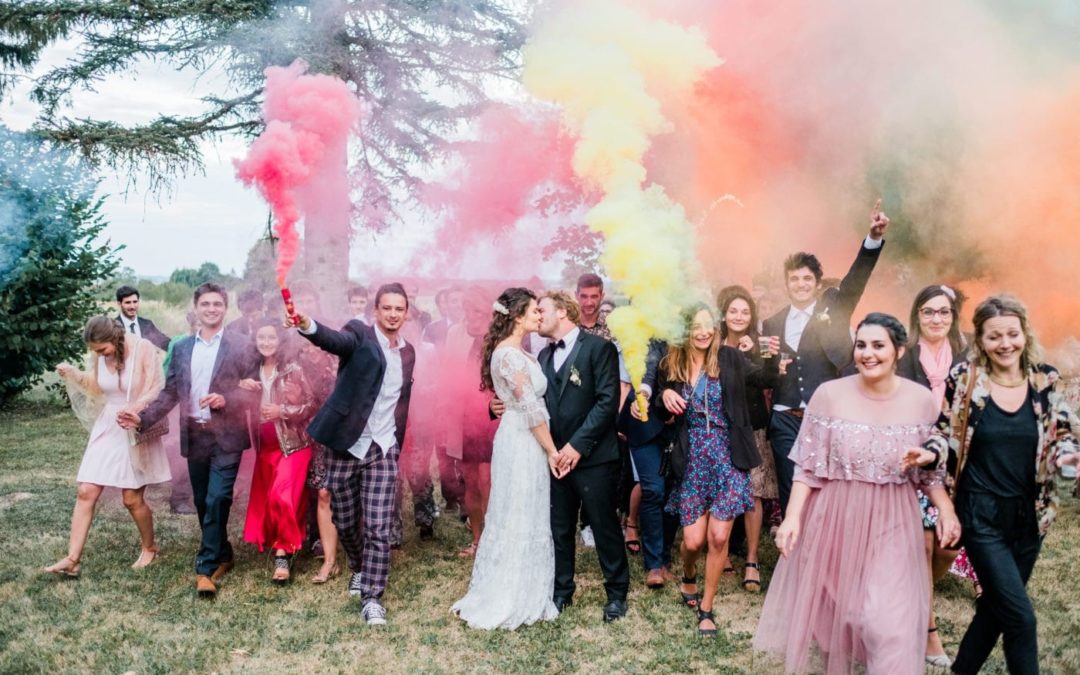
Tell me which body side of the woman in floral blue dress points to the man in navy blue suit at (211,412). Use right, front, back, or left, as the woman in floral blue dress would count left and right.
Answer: right

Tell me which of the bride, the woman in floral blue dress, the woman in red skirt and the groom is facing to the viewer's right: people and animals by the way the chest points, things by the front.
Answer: the bride

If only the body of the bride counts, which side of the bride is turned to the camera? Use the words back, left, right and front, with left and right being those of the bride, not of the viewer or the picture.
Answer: right

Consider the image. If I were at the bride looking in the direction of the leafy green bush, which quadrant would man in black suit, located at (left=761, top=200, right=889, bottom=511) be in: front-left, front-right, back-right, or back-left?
back-right

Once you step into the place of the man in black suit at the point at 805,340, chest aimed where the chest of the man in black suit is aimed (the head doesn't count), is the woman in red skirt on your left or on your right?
on your right

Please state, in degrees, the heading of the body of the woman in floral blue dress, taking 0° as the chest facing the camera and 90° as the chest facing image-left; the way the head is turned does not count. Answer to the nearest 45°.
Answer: approximately 0°

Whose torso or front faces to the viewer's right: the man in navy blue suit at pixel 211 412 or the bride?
the bride

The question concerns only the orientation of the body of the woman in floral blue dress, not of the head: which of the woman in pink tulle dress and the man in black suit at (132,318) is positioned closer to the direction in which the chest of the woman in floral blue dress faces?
the woman in pink tulle dress

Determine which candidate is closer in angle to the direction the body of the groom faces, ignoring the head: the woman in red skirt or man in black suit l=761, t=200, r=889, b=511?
the woman in red skirt

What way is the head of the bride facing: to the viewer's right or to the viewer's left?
to the viewer's right

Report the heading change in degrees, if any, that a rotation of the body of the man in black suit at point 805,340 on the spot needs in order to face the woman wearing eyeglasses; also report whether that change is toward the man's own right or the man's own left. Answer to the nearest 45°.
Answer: approximately 45° to the man's own left
